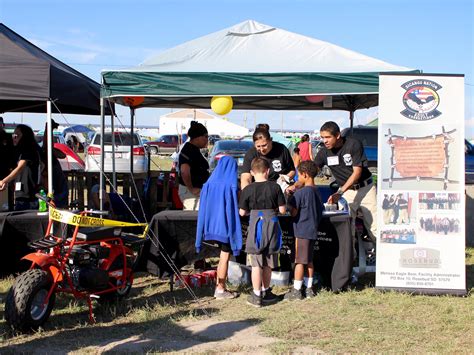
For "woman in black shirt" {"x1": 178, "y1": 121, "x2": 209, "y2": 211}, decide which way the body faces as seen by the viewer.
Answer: to the viewer's right

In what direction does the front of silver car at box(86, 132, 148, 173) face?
away from the camera

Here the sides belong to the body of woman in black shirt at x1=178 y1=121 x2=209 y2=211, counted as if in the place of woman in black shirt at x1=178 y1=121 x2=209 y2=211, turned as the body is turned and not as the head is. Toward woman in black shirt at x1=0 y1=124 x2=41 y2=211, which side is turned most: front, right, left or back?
back

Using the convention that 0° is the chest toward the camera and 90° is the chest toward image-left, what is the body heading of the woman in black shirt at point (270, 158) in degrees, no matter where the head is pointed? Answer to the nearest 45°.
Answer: approximately 0°

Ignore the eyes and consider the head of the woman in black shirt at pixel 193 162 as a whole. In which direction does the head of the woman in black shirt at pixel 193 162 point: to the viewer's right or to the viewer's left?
to the viewer's right

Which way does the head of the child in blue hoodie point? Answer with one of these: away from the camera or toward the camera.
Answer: away from the camera

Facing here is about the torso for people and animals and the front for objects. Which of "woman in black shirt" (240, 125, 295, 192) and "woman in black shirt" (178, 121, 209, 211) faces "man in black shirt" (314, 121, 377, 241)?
the "woman in black shirt" (178, 121, 209, 211)

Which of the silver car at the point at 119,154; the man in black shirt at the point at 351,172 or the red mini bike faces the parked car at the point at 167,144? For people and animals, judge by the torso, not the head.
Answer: the silver car

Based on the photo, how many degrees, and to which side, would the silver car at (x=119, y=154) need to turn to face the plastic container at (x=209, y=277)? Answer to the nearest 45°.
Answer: approximately 180°

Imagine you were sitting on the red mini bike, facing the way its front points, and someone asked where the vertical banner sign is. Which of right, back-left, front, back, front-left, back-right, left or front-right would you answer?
back-left

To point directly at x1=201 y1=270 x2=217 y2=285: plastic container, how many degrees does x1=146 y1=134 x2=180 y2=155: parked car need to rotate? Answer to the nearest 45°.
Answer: approximately 90° to its left

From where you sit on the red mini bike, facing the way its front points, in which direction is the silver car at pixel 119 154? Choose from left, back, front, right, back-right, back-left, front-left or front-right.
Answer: back-right
